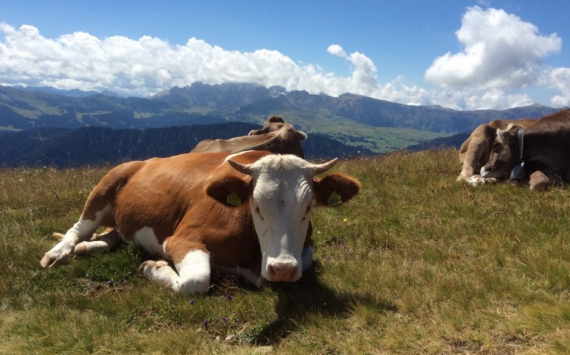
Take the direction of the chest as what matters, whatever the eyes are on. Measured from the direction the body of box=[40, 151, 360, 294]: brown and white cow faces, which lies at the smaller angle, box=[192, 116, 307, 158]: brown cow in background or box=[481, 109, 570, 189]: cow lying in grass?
the cow lying in grass

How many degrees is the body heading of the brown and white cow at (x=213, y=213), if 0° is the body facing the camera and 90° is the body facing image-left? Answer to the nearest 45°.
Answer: approximately 315°

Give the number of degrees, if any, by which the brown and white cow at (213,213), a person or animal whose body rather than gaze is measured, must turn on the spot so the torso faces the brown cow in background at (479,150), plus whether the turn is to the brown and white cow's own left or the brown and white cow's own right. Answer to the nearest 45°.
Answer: approximately 90° to the brown and white cow's own left

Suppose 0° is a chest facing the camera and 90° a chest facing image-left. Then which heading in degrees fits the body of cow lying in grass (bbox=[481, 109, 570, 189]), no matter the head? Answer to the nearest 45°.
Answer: approximately 90°

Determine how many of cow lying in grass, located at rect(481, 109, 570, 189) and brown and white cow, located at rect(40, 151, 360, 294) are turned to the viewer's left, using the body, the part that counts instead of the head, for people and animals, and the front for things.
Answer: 1

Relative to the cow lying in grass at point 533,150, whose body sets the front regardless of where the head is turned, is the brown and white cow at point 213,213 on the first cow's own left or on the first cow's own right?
on the first cow's own left

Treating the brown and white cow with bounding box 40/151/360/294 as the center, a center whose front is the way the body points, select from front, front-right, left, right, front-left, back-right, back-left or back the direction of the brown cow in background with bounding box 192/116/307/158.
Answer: back-left

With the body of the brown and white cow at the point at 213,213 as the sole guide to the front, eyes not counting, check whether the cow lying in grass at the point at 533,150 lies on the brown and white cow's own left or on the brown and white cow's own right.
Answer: on the brown and white cow's own left

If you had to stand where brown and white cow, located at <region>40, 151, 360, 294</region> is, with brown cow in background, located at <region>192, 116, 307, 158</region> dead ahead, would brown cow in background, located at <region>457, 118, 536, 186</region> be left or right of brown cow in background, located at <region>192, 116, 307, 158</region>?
right

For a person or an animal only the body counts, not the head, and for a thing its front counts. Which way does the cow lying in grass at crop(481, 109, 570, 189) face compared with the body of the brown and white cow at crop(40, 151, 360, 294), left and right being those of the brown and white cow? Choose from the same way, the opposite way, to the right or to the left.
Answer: the opposite way
